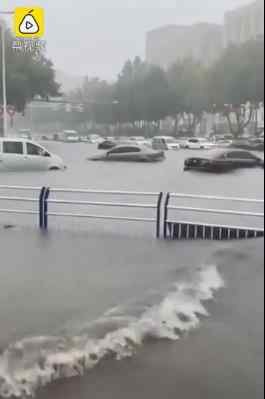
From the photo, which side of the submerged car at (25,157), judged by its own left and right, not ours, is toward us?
right
